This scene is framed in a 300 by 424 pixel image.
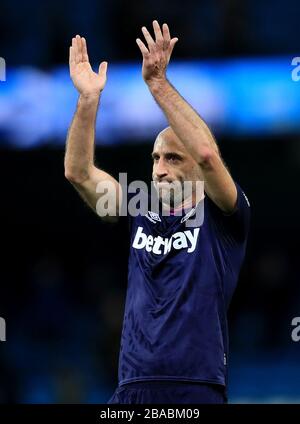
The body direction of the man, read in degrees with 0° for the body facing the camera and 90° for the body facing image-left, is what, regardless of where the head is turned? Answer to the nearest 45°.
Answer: approximately 45°
